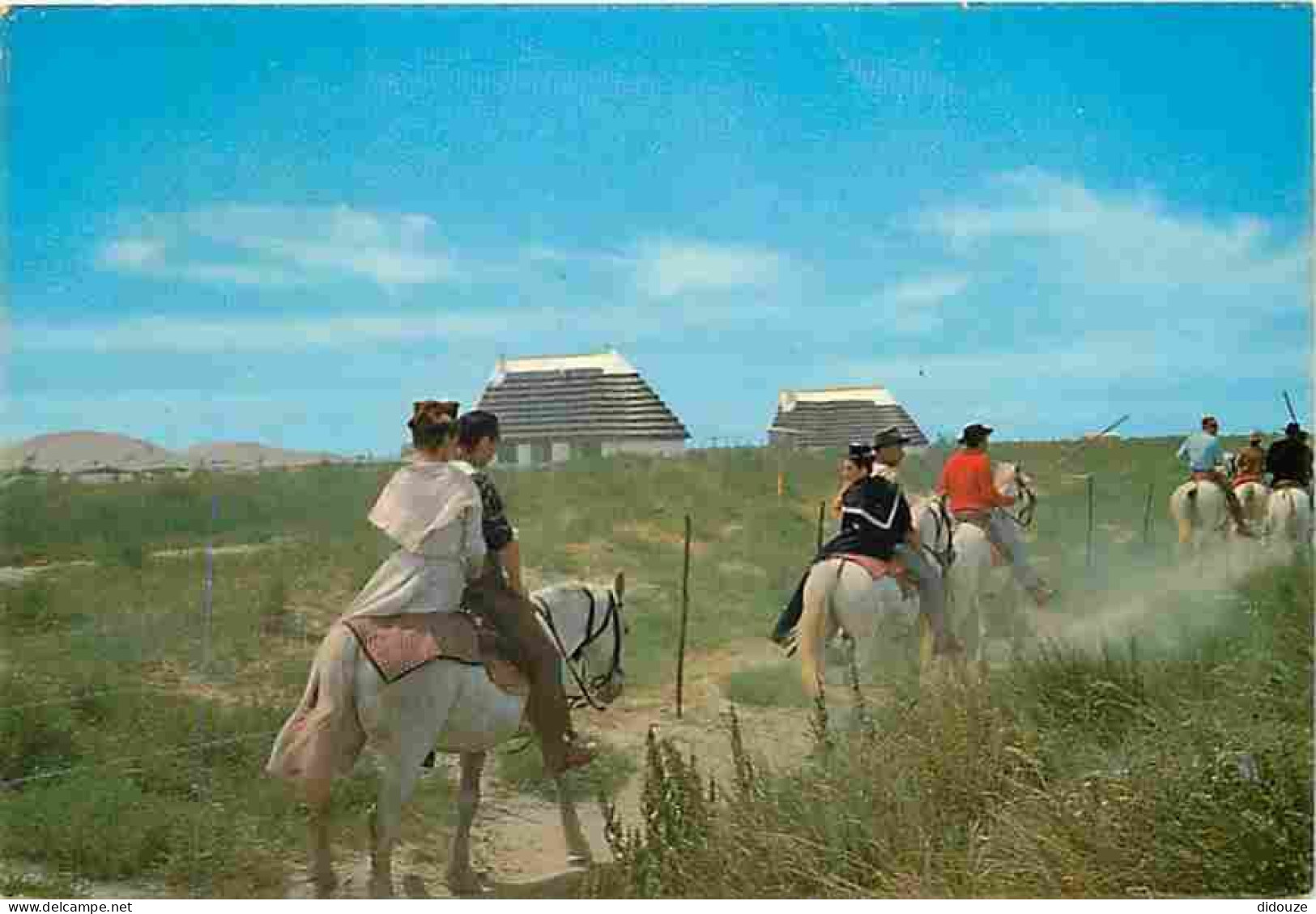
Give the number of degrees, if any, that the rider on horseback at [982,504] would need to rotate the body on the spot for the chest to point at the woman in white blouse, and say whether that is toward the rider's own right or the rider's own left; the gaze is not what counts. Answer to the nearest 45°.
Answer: approximately 180°

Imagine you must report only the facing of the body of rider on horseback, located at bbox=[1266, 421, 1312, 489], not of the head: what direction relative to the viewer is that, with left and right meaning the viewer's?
facing away from the viewer

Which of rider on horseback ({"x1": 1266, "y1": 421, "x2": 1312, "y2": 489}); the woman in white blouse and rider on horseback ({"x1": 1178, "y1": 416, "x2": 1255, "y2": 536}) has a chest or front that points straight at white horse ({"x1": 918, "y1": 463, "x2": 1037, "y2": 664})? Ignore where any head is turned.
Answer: the woman in white blouse

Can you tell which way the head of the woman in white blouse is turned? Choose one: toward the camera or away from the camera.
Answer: away from the camera

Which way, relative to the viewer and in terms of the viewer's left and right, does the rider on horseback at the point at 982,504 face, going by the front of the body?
facing away from the viewer and to the right of the viewer

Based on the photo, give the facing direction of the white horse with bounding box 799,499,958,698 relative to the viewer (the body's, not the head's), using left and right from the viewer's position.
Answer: facing away from the viewer and to the right of the viewer

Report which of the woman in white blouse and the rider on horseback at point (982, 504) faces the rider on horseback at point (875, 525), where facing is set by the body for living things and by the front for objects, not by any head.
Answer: the woman in white blouse

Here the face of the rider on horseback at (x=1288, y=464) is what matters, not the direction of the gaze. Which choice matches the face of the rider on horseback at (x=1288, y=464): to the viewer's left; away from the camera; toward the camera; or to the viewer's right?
away from the camera

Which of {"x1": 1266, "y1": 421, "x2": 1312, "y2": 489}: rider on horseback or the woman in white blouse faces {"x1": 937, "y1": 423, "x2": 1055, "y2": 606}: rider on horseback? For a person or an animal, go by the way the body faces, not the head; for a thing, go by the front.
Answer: the woman in white blouse

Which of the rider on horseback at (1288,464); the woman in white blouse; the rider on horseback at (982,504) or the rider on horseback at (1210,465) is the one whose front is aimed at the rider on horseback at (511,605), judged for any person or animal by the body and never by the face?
the woman in white blouse

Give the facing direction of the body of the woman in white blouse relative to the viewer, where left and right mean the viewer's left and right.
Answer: facing away from the viewer and to the right of the viewer

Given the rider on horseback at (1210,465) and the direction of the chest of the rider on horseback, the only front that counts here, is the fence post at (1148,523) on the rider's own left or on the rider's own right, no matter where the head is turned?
on the rider's own left
